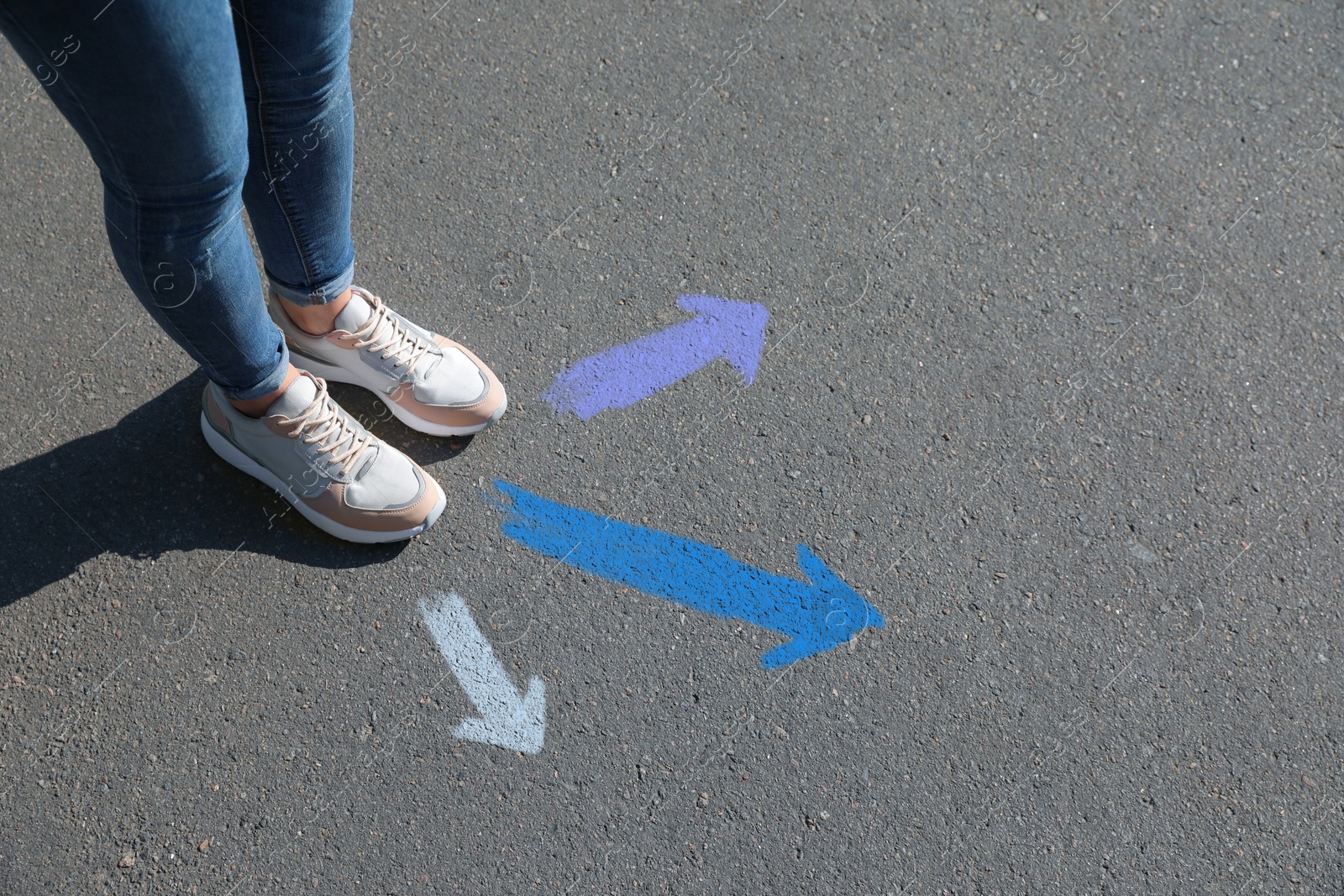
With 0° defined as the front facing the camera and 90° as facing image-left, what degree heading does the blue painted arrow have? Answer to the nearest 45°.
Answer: approximately 315°

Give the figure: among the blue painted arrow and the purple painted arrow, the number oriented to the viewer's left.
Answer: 0

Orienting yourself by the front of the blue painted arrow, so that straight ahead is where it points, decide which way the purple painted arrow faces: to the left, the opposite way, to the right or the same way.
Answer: to the left

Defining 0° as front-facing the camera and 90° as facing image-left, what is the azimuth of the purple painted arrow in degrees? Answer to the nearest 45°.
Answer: approximately 225°
